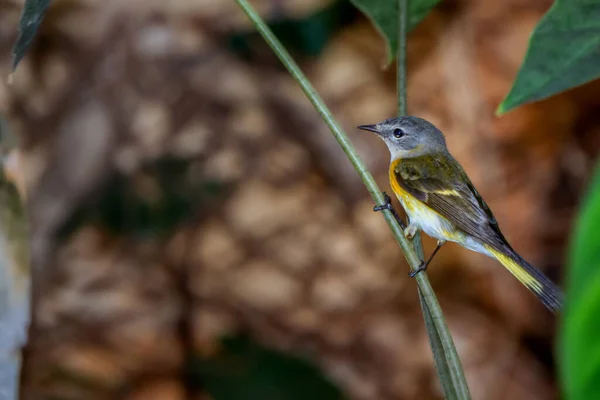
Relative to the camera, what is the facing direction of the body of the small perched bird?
to the viewer's left

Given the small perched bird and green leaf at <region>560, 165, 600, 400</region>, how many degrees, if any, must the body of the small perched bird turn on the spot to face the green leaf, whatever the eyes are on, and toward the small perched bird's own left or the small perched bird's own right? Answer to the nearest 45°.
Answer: approximately 90° to the small perched bird's own left

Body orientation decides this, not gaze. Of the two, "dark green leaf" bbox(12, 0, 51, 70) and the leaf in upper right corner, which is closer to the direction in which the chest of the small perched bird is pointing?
the dark green leaf
